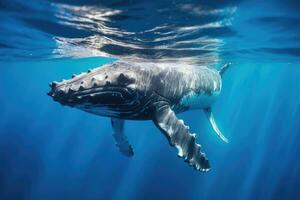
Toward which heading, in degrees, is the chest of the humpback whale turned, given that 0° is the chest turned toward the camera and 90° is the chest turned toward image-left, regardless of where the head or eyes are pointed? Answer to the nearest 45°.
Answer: approximately 45°
